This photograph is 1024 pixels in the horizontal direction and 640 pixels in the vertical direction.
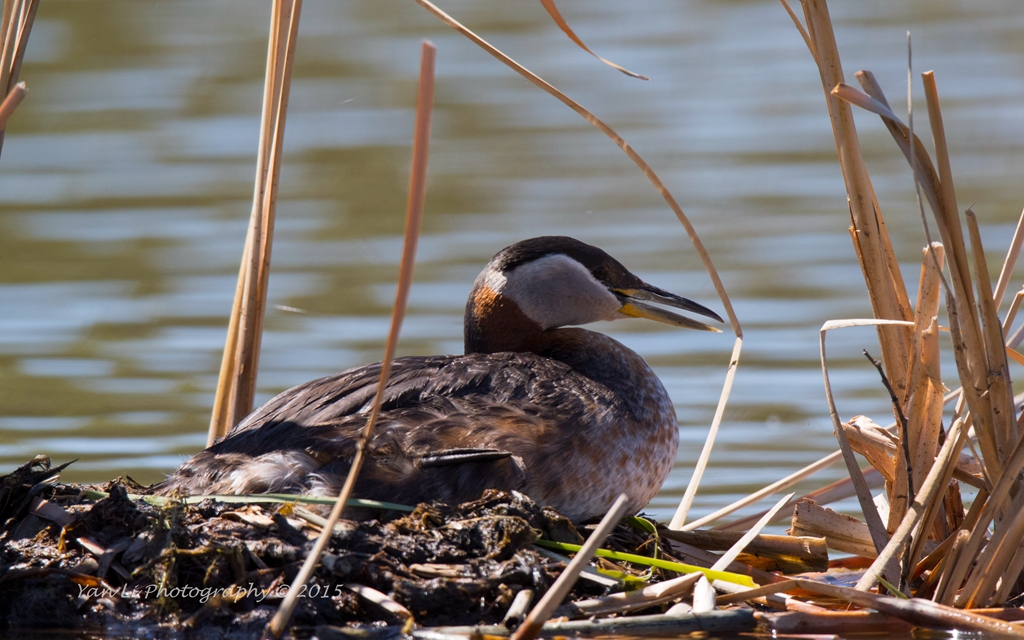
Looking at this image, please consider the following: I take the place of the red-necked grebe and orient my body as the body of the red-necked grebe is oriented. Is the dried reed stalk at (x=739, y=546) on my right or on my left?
on my right

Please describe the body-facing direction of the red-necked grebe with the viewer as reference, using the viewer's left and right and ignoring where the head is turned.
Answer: facing to the right of the viewer

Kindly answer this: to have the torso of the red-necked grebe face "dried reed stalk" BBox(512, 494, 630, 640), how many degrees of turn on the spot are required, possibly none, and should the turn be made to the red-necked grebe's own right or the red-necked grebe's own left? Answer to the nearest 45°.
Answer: approximately 90° to the red-necked grebe's own right

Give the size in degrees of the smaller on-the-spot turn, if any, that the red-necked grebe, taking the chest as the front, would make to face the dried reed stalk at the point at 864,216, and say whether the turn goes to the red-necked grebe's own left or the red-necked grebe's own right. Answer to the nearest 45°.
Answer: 0° — it already faces it

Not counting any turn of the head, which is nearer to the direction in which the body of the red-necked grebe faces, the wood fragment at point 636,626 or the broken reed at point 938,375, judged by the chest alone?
the broken reed

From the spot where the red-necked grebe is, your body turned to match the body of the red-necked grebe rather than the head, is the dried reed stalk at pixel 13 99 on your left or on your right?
on your right

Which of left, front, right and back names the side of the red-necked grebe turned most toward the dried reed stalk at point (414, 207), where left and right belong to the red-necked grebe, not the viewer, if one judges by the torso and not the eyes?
right

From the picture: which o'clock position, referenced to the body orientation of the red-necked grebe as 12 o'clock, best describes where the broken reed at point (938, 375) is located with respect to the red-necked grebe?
The broken reed is roughly at 1 o'clock from the red-necked grebe.
